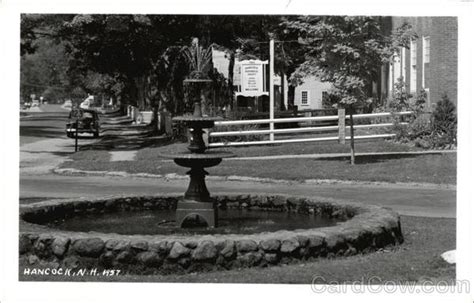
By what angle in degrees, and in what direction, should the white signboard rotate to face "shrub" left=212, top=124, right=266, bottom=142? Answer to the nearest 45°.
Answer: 0° — it already faces it

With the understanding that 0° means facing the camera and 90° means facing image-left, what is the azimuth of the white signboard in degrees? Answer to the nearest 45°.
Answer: approximately 0°

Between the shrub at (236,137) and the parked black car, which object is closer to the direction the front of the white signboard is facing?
the shrub

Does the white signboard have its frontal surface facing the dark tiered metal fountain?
yes
